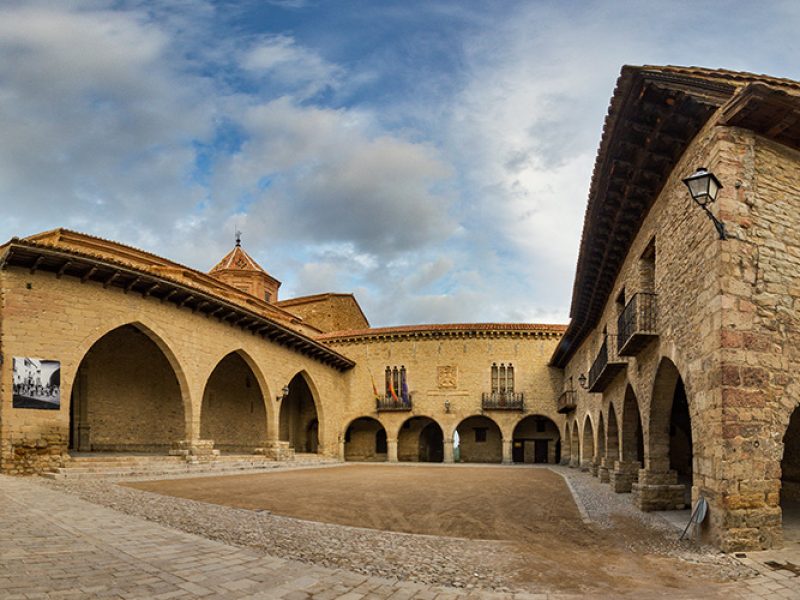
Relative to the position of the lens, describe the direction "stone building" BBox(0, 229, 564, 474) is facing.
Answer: facing the viewer

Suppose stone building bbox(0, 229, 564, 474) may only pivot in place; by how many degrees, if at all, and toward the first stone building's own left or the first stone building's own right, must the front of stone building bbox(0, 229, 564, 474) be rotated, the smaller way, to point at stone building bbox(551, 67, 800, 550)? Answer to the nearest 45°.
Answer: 0° — it already faces it

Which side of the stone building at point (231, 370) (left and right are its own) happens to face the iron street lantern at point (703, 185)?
front
